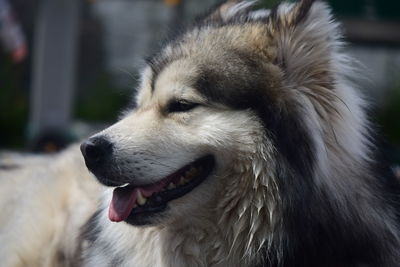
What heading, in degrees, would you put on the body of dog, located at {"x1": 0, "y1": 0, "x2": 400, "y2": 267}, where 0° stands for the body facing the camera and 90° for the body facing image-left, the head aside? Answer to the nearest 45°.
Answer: approximately 45°
